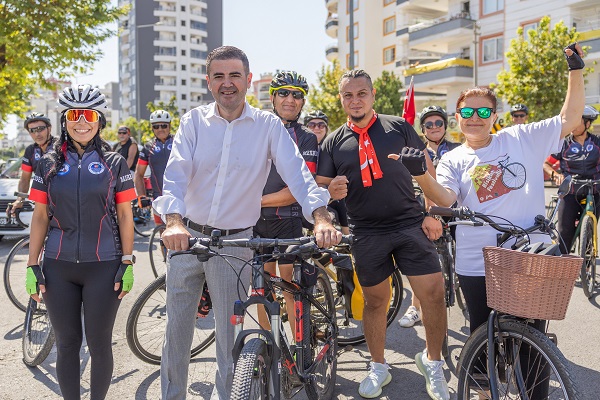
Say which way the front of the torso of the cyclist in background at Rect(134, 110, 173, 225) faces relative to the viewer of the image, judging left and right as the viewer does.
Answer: facing the viewer

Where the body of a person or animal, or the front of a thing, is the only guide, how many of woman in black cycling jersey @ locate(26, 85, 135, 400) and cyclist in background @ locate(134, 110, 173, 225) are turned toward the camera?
2

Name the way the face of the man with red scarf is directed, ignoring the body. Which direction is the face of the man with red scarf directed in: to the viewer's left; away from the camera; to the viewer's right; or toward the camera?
toward the camera

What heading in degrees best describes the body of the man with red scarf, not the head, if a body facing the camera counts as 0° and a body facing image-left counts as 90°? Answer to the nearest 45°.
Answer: approximately 0°

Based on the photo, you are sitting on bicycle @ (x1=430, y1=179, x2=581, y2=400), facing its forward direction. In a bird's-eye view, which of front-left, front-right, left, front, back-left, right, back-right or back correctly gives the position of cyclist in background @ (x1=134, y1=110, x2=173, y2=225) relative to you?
back

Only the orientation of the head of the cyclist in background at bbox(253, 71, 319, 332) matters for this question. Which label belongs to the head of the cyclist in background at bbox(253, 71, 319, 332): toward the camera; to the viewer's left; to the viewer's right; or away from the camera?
toward the camera

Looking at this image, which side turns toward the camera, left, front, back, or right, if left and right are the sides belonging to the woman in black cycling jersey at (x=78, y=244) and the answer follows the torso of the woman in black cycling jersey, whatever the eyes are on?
front

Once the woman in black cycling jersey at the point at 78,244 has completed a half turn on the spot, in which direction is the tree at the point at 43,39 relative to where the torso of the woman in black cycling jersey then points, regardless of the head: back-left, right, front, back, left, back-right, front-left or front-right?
front

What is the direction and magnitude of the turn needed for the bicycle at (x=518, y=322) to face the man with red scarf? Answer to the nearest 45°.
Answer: approximately 180°

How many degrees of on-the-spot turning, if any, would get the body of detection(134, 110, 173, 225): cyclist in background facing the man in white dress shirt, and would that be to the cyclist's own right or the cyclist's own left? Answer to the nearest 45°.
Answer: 0° — they already face them

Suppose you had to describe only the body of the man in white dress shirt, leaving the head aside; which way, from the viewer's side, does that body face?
toward the camera

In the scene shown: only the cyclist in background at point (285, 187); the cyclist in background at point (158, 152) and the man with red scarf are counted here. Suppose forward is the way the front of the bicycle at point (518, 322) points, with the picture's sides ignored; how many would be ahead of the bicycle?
0

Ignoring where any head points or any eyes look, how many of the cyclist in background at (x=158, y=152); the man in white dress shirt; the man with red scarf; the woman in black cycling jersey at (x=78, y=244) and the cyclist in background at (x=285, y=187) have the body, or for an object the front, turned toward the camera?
5

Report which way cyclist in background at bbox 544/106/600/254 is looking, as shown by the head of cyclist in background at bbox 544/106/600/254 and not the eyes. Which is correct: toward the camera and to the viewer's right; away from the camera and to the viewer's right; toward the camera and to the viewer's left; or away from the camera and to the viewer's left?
toward the camera and to the viewer's left

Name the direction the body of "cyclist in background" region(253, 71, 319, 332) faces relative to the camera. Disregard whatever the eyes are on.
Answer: toward the camera

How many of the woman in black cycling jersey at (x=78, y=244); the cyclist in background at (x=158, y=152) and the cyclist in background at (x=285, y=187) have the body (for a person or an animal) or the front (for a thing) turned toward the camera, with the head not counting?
3

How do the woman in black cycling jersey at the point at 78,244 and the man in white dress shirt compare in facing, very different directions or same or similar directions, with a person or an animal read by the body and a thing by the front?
same or similar directions

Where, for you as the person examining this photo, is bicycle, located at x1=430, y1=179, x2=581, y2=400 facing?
facing the viewer and to the right of the viewer
